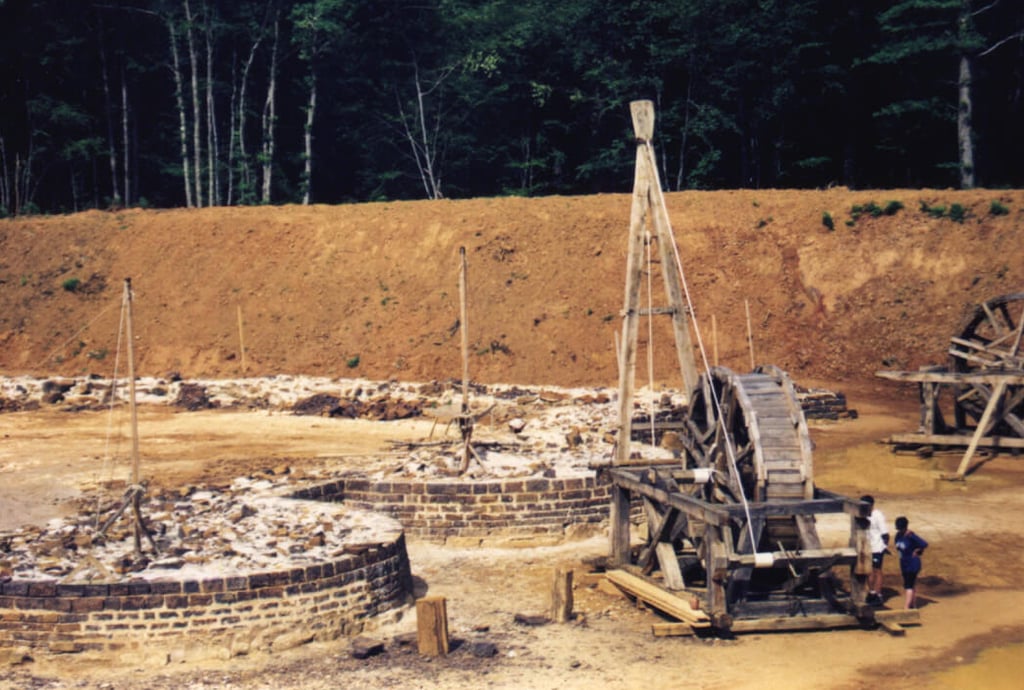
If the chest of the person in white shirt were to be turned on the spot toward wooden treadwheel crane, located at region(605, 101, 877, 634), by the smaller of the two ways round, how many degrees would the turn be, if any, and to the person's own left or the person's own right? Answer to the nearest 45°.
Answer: approximately 45° to the person's own left

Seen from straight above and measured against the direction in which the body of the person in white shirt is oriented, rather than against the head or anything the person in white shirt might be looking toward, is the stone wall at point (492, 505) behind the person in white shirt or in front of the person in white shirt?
in front

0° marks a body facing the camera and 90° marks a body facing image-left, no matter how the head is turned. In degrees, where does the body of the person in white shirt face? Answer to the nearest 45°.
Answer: approximately 90°

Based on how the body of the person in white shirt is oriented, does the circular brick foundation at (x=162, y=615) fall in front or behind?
in front

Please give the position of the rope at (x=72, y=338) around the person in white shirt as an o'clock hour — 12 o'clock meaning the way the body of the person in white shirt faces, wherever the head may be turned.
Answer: The rope is roughly at 1 o'clock from the person in white shirt.

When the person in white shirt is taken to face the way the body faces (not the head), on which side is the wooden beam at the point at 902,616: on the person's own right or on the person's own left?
on the person's own left

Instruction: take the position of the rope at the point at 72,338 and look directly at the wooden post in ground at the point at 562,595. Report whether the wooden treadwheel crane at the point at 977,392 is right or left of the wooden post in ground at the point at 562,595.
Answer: left

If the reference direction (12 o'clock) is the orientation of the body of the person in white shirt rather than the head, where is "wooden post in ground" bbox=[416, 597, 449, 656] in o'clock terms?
The wooden post in ground is roughly at 11 o'clock from the person in white shirt.

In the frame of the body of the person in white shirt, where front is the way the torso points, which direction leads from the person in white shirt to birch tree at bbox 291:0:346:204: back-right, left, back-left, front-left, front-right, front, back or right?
front-right

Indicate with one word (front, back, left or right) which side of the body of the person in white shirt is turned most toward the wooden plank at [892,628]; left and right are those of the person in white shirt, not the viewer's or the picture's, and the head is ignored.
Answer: left
